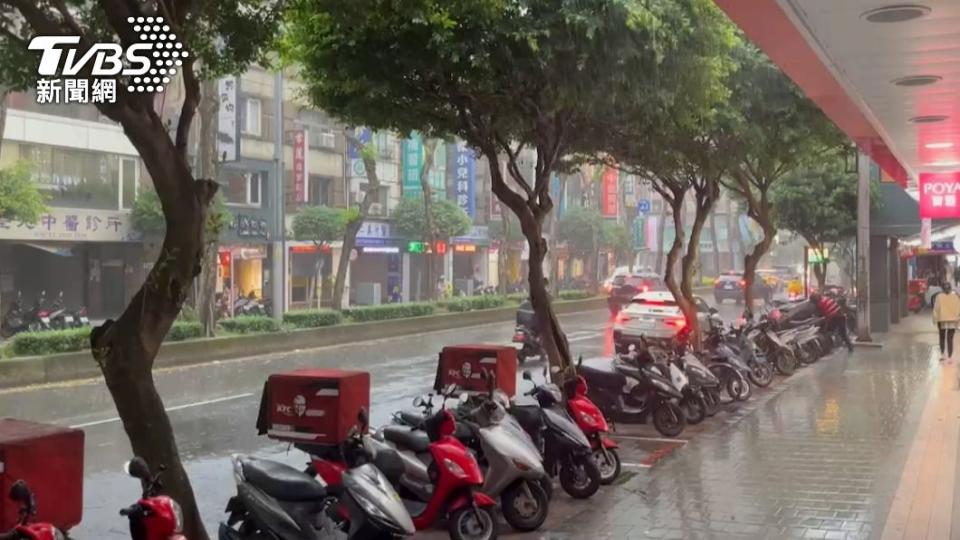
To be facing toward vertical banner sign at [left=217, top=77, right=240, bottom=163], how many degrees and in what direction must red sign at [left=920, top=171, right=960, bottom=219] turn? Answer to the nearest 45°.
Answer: approximately 90° to its right

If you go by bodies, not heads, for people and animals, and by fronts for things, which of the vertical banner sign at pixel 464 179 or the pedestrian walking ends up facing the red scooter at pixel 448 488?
the vertical banner sign

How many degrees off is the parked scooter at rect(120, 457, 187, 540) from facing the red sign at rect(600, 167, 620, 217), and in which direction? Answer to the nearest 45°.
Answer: approximately 90° to its left

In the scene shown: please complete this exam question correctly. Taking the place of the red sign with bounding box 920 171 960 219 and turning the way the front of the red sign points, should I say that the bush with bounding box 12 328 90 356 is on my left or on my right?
on my right

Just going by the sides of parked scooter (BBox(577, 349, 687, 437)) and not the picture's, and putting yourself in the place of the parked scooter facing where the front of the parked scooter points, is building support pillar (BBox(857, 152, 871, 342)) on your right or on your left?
on your left

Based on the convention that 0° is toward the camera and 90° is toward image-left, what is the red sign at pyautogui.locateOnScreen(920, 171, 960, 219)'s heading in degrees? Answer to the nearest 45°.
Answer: approximately 0°

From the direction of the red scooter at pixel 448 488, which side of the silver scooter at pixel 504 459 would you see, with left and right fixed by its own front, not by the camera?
right

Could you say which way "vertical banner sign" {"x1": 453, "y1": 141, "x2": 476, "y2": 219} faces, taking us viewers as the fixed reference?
facing the viewer

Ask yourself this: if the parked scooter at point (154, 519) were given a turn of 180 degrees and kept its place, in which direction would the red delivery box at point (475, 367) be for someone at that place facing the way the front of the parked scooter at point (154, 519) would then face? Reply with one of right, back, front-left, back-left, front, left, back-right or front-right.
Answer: right
